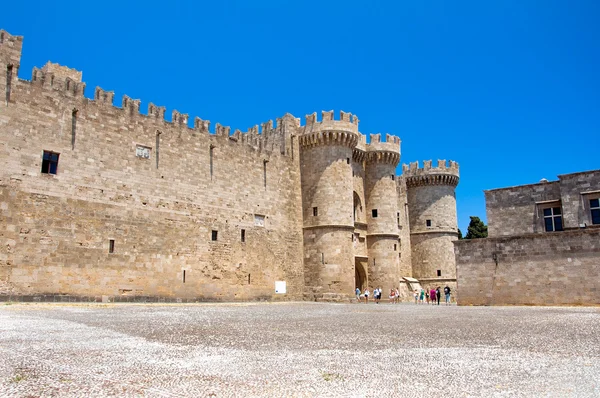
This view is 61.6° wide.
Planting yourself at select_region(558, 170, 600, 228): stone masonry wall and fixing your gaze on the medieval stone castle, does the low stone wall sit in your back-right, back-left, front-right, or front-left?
front-left

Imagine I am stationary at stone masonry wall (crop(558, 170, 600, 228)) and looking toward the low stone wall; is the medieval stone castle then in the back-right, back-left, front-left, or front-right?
front-right

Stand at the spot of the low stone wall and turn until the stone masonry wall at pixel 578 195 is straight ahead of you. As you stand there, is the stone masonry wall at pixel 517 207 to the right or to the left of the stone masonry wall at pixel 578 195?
left

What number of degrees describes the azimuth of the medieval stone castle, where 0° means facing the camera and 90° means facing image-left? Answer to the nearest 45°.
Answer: approximately 315°

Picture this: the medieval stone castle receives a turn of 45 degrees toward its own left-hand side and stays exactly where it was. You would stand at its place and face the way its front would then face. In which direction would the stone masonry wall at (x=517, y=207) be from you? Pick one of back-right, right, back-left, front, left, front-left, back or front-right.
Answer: front

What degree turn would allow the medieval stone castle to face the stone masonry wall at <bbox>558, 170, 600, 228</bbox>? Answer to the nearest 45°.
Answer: approximately 45° to its left
